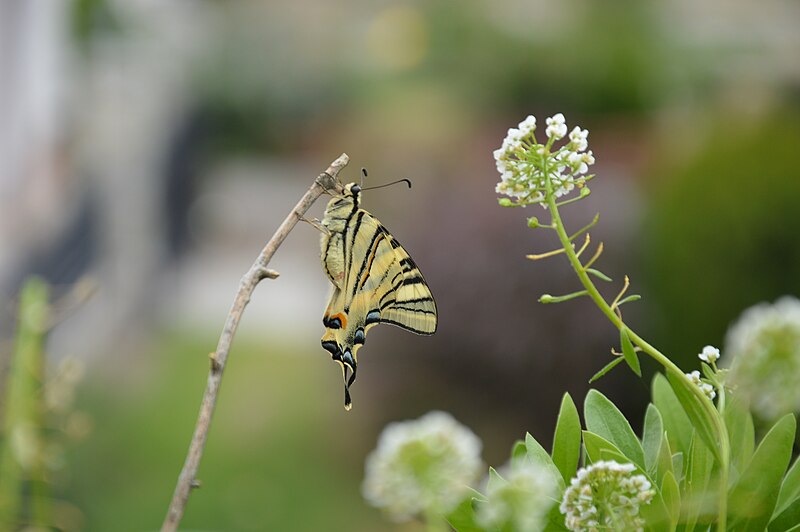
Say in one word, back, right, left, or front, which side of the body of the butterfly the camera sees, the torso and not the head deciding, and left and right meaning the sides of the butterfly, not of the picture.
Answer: left
